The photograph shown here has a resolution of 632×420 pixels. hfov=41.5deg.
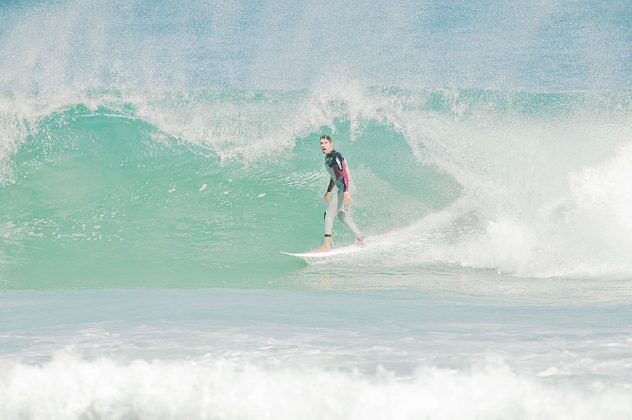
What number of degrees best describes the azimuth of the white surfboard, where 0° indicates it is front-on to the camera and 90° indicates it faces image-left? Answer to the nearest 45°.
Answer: approximately 90°
